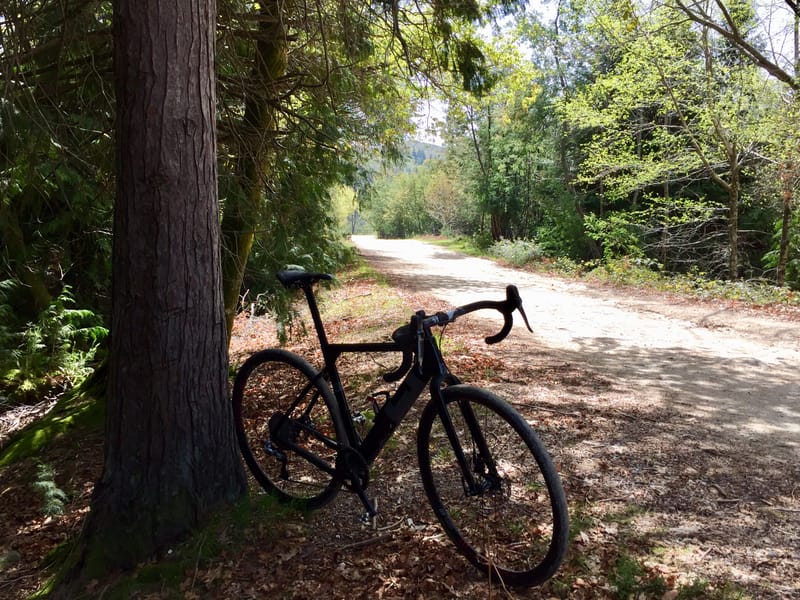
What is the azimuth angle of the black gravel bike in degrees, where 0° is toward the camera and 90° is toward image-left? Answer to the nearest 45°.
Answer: approximately 315°

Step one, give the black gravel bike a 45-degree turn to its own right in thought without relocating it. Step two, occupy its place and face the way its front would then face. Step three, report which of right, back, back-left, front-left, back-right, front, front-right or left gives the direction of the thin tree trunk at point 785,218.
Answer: back-left

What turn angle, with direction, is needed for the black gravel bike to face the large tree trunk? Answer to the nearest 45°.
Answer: approximately 135° to its right

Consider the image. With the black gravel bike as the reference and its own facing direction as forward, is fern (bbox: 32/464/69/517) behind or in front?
behind

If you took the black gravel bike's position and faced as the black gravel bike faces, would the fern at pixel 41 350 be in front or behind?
behind

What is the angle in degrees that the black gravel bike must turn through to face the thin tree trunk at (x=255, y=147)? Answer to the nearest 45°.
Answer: approximately 180°

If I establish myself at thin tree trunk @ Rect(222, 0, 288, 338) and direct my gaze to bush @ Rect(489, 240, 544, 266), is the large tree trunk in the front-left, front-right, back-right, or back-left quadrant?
back-right
